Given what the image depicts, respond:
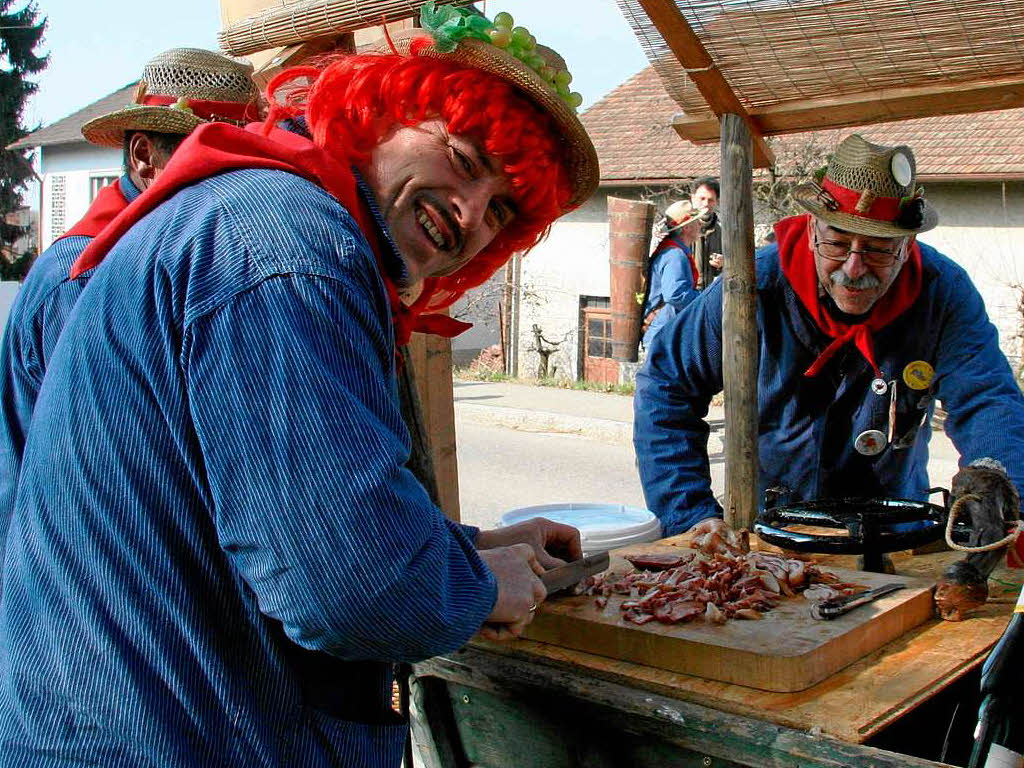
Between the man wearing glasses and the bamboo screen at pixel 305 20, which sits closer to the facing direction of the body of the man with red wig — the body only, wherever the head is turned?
the man wearing glasses

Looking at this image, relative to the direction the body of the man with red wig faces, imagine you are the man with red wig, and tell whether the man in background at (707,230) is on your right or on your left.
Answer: on your left

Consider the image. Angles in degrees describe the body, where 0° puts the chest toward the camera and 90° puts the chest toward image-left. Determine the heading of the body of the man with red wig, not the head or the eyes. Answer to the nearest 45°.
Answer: approximately 270°

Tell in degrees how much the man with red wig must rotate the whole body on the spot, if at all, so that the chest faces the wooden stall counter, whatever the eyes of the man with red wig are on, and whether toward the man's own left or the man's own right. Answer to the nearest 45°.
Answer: approximately 45° to the man's own left

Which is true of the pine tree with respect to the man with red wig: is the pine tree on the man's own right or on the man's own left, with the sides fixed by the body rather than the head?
on the man's own left

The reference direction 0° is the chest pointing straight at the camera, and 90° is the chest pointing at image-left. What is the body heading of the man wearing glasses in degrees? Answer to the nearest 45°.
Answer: approximately 0°
